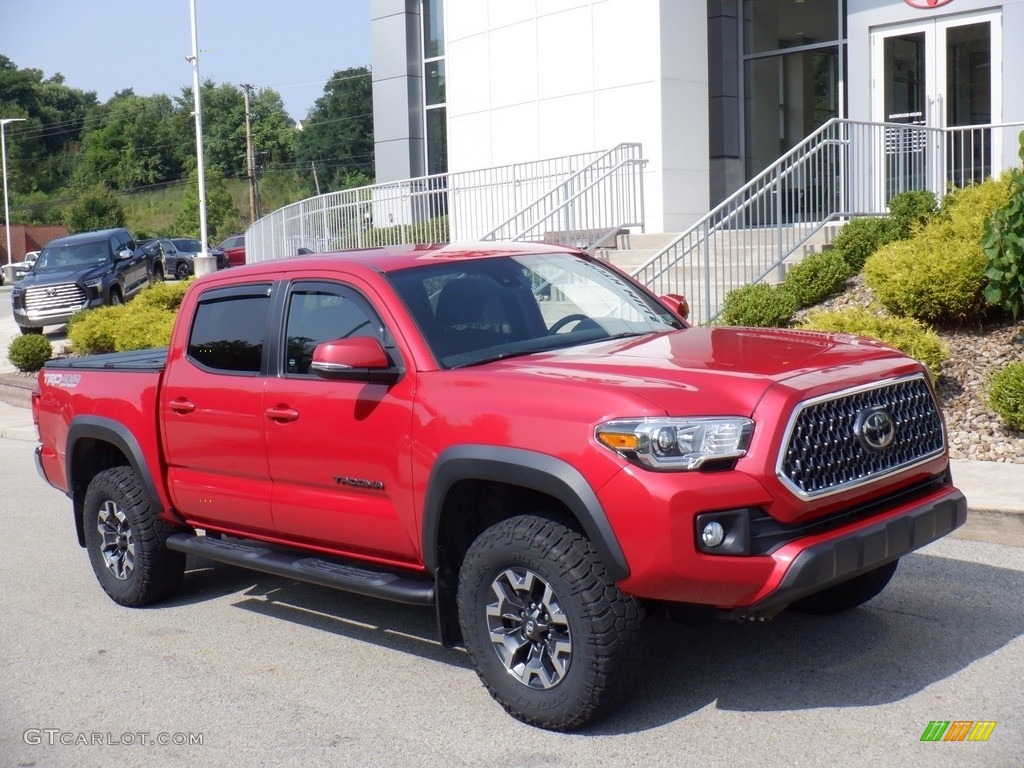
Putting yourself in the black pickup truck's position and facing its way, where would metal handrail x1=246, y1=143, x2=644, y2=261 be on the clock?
The metal handrail is roughly at 9 o'clock from the black pickup truck.

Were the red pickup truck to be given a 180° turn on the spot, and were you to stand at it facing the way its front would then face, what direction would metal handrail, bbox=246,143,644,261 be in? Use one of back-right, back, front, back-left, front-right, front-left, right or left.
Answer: front-right

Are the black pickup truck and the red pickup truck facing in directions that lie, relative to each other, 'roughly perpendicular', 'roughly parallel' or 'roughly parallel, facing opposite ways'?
roughly perpendicular

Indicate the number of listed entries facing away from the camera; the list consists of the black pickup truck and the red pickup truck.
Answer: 0

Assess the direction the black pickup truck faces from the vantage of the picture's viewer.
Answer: facing the viewer and to the left of the viewer

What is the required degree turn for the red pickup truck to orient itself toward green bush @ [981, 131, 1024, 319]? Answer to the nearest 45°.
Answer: approximately 90° to its left

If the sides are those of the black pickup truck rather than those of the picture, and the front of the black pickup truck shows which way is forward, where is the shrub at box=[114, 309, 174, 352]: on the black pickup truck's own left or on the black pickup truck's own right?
on the black pickup truck's own left

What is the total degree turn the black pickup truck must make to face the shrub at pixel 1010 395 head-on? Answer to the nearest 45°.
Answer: approximately 45° to its left

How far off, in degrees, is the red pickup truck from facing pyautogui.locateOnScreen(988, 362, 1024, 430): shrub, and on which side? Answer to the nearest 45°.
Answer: approximately 90° to its left

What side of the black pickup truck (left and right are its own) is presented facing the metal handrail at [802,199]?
left

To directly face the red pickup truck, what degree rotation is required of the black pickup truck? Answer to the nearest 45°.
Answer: approximately 45° to its left

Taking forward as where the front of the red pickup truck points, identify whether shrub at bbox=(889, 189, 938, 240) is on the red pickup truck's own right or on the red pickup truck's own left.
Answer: on the red pickup truck's own left

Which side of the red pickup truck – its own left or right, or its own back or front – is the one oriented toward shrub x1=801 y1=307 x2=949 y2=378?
left

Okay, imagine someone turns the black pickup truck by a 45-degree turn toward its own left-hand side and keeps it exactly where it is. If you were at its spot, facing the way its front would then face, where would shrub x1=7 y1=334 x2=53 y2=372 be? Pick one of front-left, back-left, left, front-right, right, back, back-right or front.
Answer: front

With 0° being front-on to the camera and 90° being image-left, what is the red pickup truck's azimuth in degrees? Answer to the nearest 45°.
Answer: approximately 315°
